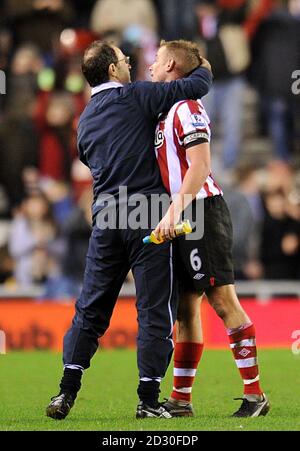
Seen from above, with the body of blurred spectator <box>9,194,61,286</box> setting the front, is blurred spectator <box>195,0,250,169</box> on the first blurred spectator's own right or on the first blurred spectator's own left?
on the first blurred spectator's own left

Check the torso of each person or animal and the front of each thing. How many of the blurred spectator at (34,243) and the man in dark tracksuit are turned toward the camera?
1

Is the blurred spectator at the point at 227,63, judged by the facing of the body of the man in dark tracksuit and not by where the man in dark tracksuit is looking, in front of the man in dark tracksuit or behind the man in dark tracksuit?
in front

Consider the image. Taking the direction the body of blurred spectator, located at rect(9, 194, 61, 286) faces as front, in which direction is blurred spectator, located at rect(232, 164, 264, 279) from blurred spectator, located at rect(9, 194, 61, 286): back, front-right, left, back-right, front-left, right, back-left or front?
left

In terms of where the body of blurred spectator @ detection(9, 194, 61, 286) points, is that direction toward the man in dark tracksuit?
yes

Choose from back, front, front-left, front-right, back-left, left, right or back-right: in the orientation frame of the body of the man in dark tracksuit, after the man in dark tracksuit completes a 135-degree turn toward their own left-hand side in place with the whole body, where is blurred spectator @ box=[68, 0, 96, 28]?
right

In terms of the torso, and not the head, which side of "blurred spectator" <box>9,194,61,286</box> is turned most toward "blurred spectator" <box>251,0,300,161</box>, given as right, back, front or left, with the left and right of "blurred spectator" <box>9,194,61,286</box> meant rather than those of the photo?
left

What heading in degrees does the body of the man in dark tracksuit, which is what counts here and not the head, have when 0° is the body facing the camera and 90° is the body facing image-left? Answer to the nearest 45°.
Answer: approximately 225°
